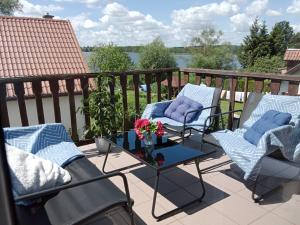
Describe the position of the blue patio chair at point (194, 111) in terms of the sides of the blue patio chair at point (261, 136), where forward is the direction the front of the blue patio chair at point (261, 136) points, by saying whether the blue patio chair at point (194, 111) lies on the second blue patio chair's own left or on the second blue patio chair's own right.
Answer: on the second blue patio chair's own right

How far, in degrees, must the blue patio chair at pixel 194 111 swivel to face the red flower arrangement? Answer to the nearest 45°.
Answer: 0° — it already faces it

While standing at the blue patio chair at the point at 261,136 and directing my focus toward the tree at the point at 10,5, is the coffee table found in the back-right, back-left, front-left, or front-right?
front-left

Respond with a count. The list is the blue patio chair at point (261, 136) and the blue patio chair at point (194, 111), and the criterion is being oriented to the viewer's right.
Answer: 0

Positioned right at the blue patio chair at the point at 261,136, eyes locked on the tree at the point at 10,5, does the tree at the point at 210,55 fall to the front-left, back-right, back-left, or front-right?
front-right

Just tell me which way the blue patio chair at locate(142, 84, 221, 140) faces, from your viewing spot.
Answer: facing the viewer and to the left of the viewer

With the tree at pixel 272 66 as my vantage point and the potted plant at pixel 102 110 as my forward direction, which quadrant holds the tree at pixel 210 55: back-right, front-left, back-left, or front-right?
back-right

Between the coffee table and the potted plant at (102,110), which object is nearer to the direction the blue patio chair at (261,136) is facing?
the coffee table

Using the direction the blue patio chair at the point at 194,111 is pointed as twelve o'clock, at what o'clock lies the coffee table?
The coffee table is roughly at 11 o'clock from the blue patio chair.

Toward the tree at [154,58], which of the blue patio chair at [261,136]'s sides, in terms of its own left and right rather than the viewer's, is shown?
right

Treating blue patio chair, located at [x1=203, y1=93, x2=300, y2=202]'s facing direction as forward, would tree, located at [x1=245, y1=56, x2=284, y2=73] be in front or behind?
behind

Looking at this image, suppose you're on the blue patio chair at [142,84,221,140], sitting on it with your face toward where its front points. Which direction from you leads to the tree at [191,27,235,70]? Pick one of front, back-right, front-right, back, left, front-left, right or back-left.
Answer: back-right

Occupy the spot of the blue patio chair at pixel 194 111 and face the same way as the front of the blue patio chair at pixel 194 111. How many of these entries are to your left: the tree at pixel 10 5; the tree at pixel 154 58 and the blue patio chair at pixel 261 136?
1

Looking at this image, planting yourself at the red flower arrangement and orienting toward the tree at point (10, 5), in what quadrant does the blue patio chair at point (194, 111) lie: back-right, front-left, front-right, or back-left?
front-right

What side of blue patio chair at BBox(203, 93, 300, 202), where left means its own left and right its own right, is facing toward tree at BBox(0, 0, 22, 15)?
right

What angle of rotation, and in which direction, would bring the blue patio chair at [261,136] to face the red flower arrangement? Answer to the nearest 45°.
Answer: approximately 45° to its right
